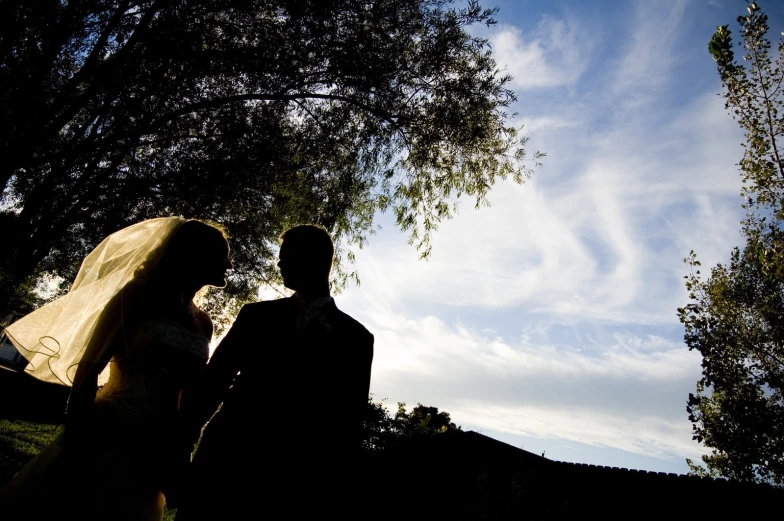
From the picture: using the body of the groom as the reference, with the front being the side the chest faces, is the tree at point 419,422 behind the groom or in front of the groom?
behind

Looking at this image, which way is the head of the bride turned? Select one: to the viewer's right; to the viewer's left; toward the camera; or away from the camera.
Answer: to the viewer's right
